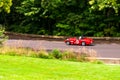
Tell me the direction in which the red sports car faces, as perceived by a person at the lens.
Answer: facing away from the viewer and to the left of the viewer

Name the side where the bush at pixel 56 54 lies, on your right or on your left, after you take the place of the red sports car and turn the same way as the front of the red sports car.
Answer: on your left
